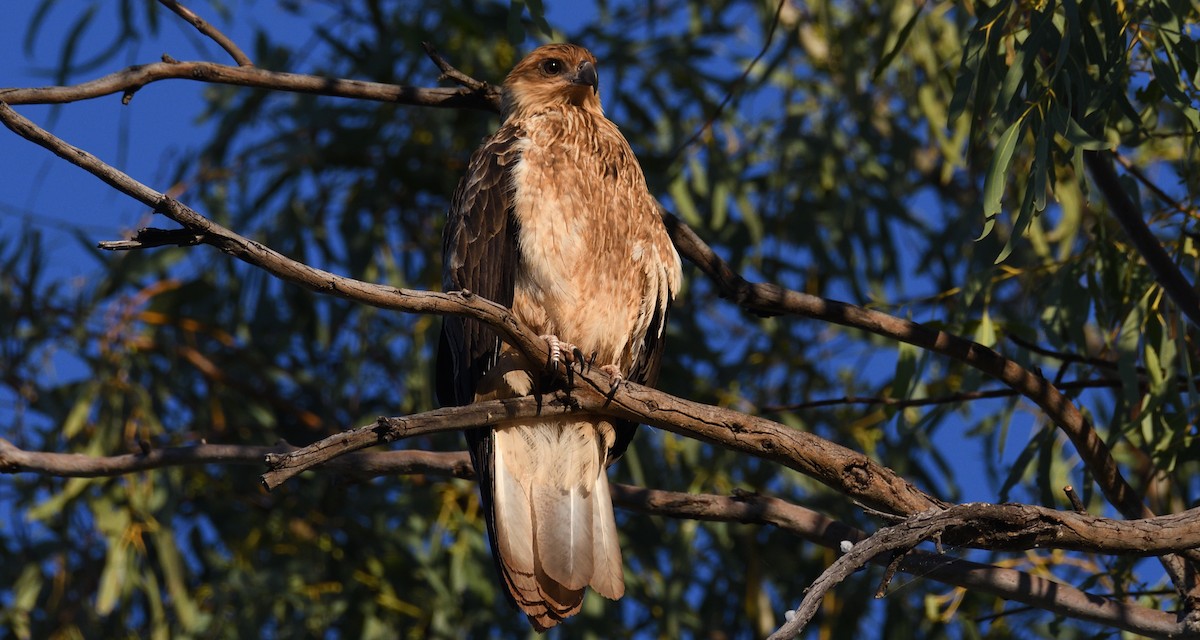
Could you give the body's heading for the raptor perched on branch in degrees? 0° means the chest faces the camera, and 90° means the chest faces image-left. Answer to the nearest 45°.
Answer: approximately 315°

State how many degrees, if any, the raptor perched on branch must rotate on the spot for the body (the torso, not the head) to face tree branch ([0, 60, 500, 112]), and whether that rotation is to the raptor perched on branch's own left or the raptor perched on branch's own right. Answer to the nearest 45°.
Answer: approximately 135° to the raptor perched on branch's own right
